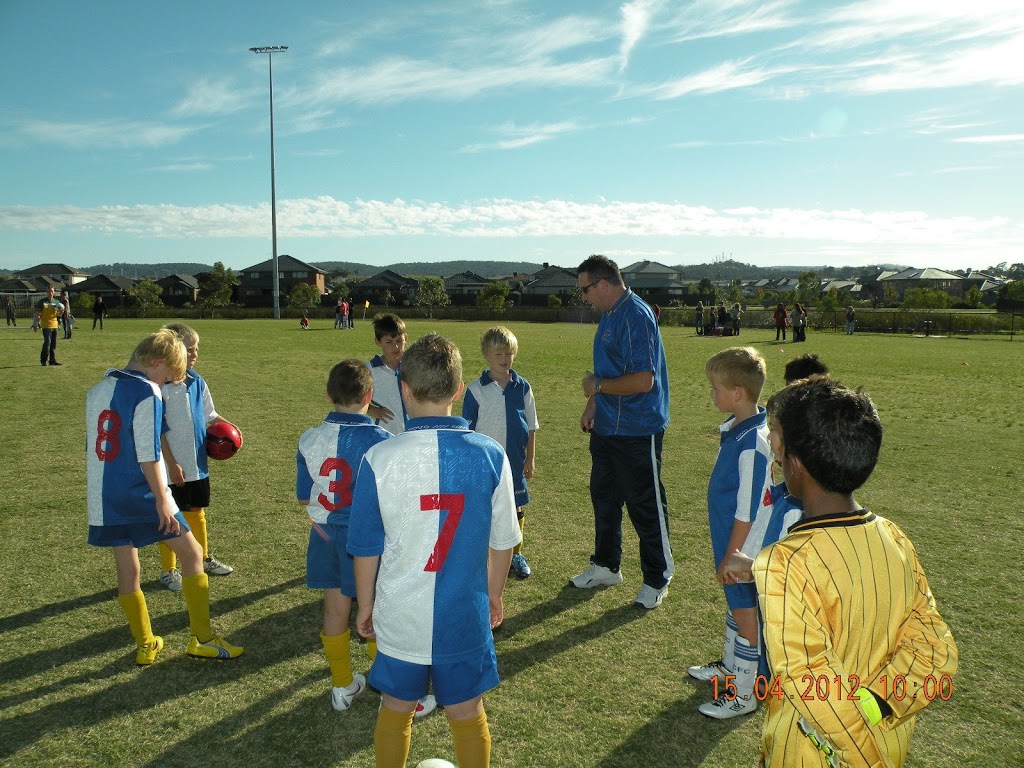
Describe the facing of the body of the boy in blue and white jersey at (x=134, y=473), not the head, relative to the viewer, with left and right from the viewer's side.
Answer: facing away from the viewer and to the right of the viewer

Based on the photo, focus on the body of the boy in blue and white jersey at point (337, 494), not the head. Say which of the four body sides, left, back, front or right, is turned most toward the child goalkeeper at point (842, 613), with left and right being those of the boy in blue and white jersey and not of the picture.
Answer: right

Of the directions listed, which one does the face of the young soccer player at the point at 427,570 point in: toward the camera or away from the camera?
away from the camera

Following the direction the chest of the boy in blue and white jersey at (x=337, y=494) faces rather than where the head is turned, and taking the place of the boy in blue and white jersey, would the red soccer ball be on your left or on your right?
on your left

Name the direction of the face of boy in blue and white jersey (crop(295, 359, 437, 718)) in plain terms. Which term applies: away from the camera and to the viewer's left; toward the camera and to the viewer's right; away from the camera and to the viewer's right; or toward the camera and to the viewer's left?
away from the camera and to the viewer's right

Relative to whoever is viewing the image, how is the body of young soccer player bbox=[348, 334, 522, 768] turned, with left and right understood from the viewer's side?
facing away from the viewer

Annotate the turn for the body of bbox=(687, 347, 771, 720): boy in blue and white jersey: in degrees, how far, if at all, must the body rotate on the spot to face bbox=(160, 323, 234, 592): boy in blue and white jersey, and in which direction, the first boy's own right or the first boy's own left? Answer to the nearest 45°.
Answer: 0° — they already face them

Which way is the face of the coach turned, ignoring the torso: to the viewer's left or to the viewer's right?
to the viewer's left

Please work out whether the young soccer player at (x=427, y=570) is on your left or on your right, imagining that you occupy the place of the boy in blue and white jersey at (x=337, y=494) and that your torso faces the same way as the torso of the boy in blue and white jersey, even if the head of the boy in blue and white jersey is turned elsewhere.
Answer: on your right

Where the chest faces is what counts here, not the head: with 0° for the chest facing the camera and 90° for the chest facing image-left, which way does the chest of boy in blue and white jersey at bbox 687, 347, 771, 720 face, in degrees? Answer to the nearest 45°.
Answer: approximately 90°

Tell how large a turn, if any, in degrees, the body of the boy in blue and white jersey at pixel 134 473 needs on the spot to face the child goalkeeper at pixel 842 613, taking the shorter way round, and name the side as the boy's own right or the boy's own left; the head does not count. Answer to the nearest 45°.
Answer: approximately 90° to the boy's own right

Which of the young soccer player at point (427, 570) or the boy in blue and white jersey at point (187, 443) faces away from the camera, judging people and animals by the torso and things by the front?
the young soccer player

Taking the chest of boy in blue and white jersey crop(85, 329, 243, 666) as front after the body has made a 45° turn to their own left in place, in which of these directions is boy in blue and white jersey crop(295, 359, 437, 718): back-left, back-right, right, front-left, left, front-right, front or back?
back-right

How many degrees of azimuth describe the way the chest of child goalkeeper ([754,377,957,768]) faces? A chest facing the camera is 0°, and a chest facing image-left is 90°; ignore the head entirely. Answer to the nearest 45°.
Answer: approximately 135°

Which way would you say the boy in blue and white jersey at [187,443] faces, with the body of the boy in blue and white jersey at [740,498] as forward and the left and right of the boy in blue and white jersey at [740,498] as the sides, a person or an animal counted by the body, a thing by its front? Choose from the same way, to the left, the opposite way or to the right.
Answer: the opposite way

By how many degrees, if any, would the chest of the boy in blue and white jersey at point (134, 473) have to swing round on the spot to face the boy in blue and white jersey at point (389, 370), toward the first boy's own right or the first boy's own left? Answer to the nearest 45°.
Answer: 0° — they already face them
